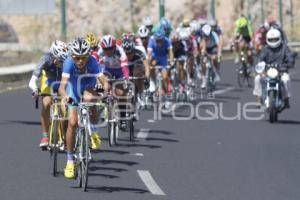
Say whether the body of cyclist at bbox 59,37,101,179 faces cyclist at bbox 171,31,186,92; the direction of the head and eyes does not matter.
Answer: no

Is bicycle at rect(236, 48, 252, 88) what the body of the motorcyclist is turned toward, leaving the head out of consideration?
no

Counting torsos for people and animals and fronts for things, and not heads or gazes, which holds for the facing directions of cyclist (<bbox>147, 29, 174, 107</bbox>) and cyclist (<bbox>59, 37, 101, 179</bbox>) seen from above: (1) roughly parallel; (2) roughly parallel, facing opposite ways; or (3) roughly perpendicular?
roughly parallel

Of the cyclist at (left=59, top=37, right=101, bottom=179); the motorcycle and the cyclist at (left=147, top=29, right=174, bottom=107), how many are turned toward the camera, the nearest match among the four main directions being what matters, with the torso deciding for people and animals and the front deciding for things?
3

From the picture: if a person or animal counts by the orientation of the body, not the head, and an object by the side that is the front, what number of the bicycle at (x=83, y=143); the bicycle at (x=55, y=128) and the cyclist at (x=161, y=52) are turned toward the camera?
3

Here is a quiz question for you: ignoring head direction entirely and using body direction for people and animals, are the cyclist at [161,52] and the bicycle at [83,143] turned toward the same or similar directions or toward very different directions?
same or similar directions

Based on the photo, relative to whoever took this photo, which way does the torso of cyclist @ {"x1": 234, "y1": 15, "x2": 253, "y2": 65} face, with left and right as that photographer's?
facing the viewer

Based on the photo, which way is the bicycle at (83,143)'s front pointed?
toward the camera

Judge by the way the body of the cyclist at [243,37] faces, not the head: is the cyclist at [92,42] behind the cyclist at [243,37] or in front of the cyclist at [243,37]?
in front

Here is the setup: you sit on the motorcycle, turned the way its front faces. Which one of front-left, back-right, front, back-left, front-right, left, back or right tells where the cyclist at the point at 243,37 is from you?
back

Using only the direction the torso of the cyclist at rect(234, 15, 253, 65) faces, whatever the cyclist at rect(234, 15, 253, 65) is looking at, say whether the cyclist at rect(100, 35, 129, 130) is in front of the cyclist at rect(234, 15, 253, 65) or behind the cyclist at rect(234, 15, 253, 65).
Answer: in front

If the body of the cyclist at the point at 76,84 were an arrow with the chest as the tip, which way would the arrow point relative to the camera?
toward the camera

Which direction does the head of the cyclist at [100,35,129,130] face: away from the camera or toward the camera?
toward the camera
